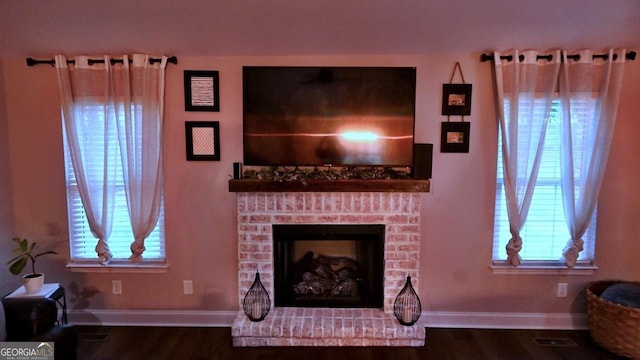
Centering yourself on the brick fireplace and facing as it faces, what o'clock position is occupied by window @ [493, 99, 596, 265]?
The window is roughly at 9 o'clock from the brick fireplace.

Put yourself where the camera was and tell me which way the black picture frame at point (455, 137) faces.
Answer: facing the viewer

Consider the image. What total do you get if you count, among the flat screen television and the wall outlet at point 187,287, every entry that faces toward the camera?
2

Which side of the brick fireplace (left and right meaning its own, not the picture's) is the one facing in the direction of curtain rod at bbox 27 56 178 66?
right

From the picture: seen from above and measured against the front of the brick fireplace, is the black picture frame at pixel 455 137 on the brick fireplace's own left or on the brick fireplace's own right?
on the brick fireplace's own left

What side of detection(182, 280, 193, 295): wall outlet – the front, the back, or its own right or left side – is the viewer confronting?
front

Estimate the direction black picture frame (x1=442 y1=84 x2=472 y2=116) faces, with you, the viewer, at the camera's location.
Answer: facing the viewer

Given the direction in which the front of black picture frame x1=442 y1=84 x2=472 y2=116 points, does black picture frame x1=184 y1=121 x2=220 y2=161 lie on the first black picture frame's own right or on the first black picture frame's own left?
on the first black picture frame's own right

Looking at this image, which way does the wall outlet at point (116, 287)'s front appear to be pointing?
toward the camera
